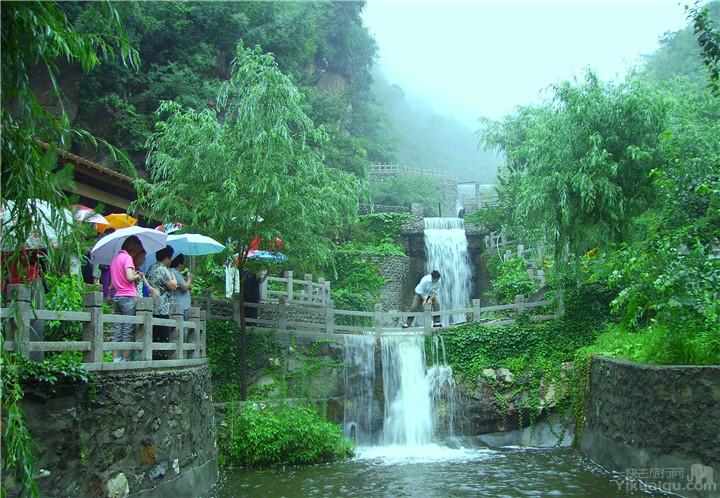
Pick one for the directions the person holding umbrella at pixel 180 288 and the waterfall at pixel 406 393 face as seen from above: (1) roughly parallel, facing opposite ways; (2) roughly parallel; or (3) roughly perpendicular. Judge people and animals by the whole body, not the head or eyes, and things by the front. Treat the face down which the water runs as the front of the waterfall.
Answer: roughly perpendicular

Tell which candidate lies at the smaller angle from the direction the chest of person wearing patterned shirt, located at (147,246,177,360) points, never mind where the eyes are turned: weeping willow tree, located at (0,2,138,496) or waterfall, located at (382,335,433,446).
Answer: the waterfall

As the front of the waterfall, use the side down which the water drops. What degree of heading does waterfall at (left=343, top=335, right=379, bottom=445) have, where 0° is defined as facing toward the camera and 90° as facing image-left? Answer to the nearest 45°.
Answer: approximately 0°

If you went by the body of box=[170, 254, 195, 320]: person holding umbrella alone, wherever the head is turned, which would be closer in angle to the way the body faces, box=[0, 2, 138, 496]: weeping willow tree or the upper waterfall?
the upper waterfall

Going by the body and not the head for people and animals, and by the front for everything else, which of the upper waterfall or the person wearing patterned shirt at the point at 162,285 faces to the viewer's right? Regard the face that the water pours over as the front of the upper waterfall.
the person wearing patterned shirt

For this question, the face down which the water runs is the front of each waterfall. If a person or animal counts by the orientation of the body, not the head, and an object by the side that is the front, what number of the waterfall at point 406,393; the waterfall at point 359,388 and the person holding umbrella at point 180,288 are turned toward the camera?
2

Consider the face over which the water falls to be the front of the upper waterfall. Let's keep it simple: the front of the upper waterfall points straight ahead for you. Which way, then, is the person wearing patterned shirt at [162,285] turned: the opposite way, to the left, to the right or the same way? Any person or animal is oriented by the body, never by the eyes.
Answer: to the left

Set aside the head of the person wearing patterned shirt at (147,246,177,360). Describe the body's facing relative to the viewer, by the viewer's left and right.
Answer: facing to the right of the viewer

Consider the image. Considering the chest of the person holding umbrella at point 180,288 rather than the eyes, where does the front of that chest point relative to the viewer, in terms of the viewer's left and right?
facing to the right of the viewer
